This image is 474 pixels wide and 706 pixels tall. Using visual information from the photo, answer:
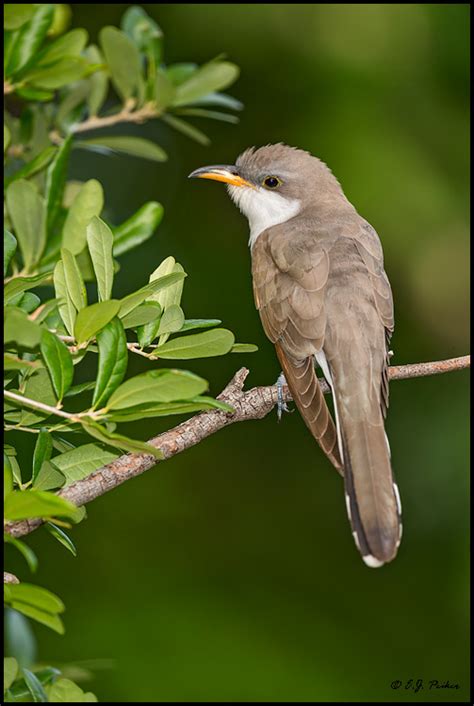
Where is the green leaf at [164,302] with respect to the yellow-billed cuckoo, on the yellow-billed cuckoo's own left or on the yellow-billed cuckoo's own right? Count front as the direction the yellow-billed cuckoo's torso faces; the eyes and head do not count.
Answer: on the yellow-billed cuckoo's own left

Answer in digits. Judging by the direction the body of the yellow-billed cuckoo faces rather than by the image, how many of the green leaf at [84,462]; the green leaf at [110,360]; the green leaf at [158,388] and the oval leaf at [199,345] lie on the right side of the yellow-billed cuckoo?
0

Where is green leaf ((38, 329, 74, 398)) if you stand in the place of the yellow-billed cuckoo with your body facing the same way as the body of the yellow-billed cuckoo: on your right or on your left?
on your left

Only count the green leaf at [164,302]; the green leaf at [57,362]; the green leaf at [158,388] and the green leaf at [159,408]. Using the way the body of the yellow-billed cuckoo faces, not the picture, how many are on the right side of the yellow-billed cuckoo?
0

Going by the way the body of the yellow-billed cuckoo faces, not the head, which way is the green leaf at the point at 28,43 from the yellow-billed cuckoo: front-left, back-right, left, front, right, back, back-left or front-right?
left

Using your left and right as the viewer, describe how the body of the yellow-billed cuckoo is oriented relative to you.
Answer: facing away from the viewer and to the left of the viewer

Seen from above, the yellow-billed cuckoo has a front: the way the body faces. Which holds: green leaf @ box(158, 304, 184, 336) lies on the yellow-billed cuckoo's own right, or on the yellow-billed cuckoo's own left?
on the yellow-billed cuckoo's own left
